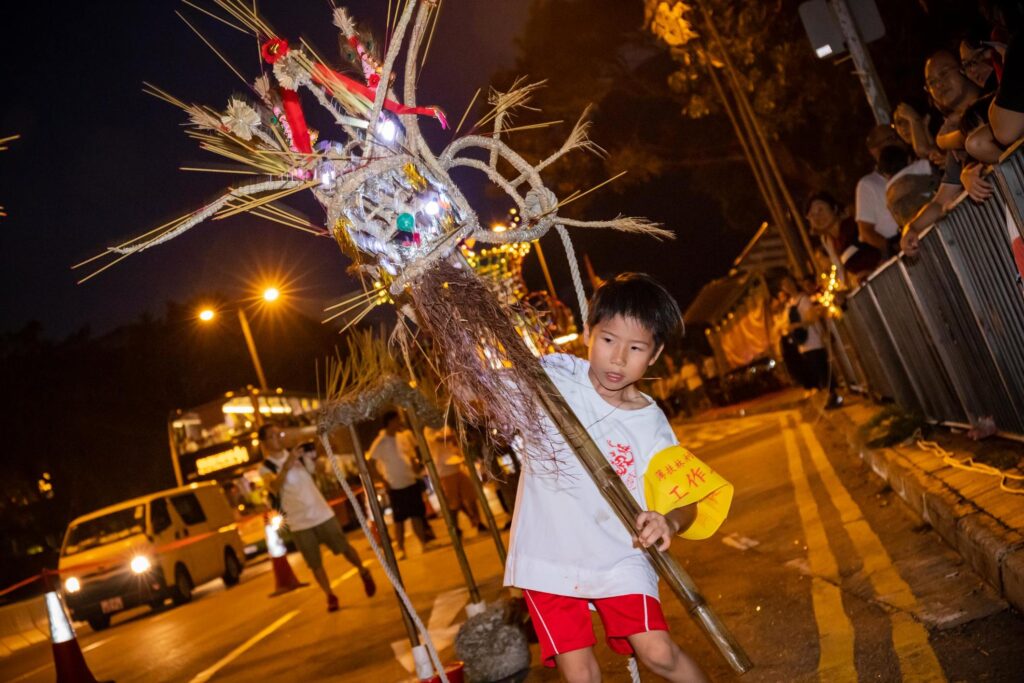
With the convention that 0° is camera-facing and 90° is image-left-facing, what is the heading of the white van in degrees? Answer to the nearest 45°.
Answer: approximately 45°

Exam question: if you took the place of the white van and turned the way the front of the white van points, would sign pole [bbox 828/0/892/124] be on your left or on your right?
on your left

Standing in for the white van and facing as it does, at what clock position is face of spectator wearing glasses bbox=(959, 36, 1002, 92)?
The face of spectator wearing glasses is roughly at 10 o'clock from the white van.

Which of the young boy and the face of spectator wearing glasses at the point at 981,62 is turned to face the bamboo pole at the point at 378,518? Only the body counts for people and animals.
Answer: the face of spectator wearing glasses

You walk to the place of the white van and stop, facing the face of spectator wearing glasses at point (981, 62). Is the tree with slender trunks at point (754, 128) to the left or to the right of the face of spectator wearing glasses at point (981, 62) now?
left

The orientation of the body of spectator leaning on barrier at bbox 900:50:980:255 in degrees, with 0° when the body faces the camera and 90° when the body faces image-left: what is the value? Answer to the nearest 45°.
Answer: approximately 45°
